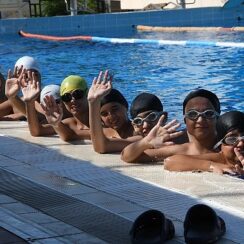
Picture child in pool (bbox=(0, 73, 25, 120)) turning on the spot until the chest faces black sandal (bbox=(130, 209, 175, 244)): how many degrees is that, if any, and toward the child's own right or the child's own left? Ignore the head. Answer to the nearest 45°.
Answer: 0° — they already face it

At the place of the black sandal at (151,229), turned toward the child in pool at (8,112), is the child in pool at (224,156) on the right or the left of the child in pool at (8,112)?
right

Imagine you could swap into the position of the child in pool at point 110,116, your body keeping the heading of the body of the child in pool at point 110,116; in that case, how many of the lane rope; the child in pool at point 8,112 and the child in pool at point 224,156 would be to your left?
1

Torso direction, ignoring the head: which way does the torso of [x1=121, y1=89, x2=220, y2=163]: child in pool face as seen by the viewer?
toward the camera

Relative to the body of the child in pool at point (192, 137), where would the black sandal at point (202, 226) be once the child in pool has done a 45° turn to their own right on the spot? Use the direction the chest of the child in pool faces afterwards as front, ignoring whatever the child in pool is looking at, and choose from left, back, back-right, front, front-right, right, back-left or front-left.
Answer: front-left

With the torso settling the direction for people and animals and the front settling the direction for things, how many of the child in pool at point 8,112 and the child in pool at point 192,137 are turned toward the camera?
2

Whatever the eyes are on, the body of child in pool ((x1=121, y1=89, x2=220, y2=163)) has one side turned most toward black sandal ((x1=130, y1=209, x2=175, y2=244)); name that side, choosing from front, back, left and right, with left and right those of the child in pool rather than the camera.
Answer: front

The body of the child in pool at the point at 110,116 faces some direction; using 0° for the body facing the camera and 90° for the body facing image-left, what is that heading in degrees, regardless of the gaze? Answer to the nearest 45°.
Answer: approximately 45°

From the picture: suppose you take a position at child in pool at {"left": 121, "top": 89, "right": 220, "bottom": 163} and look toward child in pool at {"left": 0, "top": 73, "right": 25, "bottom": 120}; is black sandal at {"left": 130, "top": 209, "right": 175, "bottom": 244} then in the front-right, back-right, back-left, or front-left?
back-left

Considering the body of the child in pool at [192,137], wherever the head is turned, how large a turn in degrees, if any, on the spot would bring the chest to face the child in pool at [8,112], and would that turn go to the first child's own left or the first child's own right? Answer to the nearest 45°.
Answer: approximately 135° to the first child's own right

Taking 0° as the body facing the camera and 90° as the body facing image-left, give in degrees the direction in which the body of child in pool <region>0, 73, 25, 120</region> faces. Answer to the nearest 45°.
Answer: approximately 0°
